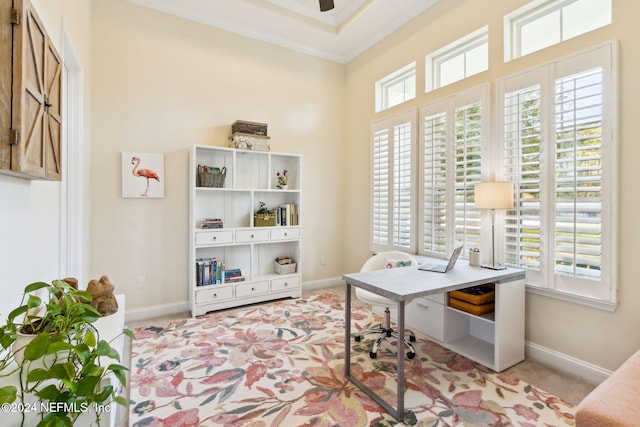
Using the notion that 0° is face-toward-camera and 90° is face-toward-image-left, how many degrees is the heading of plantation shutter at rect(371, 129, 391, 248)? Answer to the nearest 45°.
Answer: approximately 45°

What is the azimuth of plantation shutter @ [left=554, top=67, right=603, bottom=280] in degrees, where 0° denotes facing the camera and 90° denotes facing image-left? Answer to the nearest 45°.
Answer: approximately 45°

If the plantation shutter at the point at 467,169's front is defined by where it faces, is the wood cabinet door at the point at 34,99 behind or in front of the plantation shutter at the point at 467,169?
in front

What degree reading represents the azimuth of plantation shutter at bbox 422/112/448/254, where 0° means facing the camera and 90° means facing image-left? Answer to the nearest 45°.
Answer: approximately 45°

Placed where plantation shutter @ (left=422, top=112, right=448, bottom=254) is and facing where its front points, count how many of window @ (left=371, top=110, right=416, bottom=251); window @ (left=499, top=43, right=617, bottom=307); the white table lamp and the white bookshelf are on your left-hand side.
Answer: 2

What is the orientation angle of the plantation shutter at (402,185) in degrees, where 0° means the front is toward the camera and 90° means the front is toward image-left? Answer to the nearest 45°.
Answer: approximately 45°

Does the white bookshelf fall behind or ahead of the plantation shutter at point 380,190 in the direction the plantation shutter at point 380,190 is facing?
ahead
